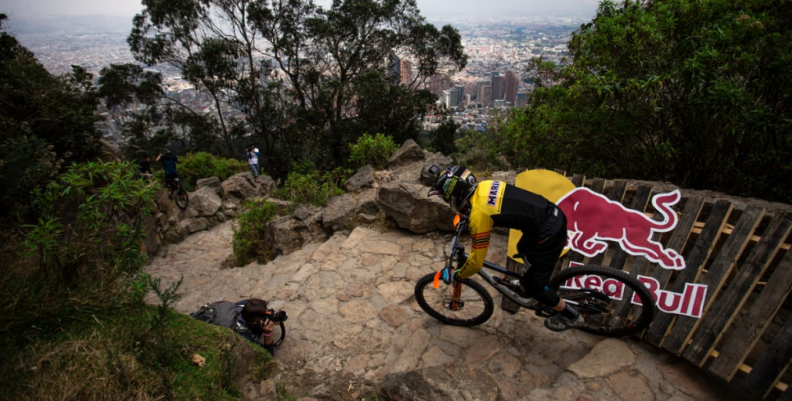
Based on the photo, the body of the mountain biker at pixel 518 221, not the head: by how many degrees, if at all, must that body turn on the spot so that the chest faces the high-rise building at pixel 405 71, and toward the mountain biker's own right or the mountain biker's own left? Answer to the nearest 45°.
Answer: approximately 90° to the mountain biker's own right

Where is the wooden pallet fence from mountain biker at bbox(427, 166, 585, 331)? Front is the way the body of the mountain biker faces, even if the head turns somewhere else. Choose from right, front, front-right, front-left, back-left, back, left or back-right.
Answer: back

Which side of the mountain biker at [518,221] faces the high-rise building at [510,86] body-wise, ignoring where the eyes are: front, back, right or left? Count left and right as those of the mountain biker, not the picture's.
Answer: right

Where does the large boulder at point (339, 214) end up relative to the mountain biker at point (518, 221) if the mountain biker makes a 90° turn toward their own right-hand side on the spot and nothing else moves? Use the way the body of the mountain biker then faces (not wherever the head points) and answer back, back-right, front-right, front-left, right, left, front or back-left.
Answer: front-left

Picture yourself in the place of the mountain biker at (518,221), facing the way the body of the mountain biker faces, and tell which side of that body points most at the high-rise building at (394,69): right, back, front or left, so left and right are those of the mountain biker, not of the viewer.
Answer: right

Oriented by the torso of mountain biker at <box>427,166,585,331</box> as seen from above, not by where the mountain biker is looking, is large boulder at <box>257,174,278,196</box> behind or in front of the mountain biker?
in front

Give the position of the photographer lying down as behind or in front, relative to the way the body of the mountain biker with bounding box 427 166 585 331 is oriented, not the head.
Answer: in front

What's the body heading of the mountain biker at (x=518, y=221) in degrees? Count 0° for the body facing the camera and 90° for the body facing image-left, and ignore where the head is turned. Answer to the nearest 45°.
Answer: approximately 90°

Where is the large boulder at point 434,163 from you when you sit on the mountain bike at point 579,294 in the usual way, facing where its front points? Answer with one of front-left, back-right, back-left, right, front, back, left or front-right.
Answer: front-right

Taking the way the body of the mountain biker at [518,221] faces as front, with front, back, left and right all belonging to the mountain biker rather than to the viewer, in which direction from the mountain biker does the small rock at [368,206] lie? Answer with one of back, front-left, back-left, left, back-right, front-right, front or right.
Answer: front-right

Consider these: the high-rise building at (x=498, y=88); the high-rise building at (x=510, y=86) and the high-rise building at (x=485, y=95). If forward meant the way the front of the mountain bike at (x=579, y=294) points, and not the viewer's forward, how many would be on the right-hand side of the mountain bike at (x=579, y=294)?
3

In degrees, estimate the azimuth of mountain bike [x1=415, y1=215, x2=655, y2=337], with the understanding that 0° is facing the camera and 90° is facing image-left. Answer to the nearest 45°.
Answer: approximately 90°

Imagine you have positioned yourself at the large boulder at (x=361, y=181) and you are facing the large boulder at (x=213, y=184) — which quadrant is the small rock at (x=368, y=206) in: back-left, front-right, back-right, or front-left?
back-left
